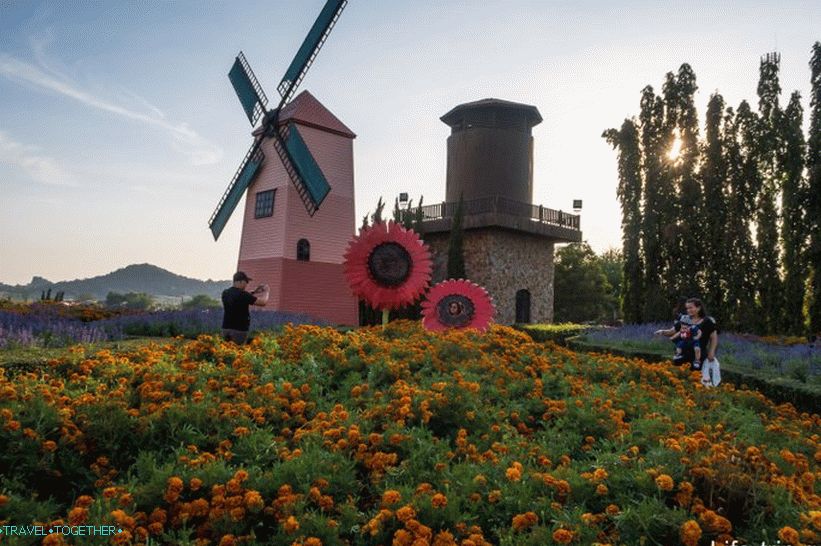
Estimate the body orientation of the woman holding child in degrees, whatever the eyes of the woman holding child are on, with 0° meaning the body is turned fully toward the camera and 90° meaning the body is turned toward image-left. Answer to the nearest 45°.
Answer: approximately 45°

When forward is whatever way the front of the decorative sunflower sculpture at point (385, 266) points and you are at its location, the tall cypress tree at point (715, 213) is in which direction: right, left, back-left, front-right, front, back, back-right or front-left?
back-left

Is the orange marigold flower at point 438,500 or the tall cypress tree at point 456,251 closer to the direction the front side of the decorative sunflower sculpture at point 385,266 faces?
the orange marigold flower

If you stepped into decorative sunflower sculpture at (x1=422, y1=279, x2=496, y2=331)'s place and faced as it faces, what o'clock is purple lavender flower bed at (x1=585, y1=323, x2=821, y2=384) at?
The purple lavender flower bed is roughly at 9 o'clock from the decorative sunflower sculpture.

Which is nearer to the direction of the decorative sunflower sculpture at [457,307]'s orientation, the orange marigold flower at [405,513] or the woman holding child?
the orange marigold flower

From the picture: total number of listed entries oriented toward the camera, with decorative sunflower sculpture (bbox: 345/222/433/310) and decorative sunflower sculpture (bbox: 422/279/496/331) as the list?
2
